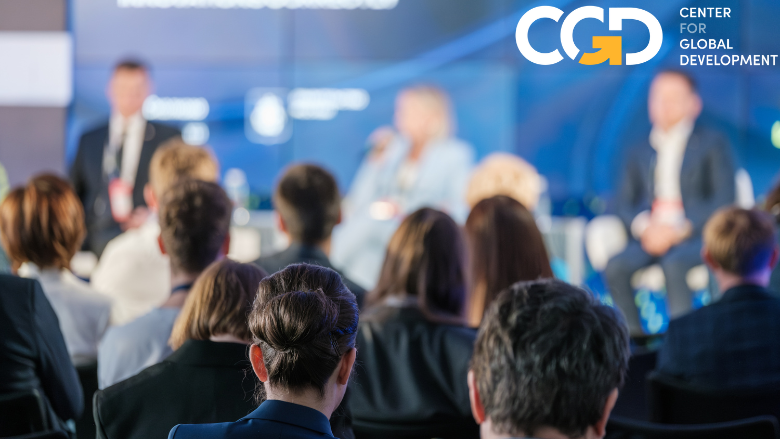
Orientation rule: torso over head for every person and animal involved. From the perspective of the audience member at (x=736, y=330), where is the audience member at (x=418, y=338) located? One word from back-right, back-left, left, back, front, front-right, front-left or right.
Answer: back-left

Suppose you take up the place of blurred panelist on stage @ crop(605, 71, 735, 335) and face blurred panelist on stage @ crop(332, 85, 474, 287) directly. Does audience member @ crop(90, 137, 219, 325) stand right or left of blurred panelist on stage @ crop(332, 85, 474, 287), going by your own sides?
left

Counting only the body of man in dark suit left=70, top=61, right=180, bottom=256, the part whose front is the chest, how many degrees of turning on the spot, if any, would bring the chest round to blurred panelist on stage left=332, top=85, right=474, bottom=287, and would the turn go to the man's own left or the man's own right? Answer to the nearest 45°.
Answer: approximately 90° to the man's own left

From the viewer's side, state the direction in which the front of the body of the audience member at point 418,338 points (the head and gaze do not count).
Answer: away from the camera

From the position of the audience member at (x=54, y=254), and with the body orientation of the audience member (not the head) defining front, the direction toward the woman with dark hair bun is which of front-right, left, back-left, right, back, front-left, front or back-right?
back

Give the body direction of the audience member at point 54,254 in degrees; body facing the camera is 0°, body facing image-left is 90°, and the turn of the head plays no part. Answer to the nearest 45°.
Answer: approximately 180°

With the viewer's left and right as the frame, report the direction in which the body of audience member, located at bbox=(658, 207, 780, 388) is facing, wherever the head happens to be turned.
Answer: facing away from the viewer

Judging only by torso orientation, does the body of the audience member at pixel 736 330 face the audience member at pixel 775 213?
yes

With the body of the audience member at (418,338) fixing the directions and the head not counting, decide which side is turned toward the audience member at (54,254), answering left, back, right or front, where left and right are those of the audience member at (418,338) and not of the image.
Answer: left

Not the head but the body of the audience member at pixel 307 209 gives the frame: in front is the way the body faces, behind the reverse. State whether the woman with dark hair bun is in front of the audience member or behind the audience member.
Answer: behind

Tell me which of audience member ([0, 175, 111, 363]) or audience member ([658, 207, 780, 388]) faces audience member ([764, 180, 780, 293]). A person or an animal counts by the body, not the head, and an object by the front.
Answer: audience member ([658, 207, 780, 388])

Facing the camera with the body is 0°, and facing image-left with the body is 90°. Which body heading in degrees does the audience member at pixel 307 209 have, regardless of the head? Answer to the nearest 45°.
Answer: approximately 180°
